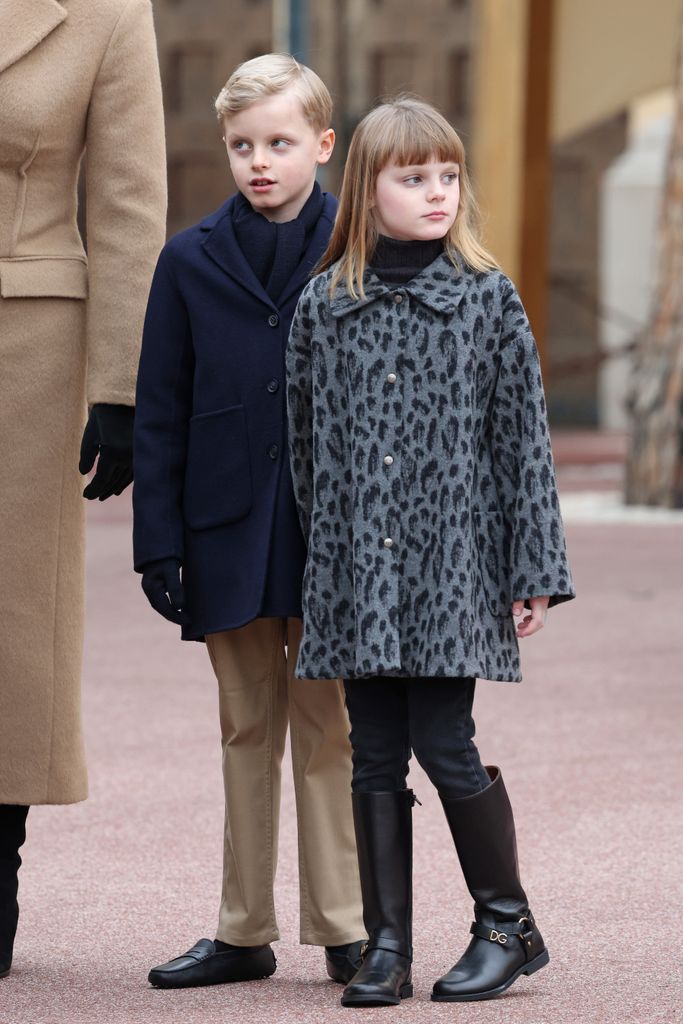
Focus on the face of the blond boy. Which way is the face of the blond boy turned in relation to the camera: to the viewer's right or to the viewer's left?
to the viewer's left

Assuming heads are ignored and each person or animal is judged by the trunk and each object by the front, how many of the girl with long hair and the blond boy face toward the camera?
2

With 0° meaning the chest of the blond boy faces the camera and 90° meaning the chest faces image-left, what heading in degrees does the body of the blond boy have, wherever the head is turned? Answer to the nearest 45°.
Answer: approximately 0°
